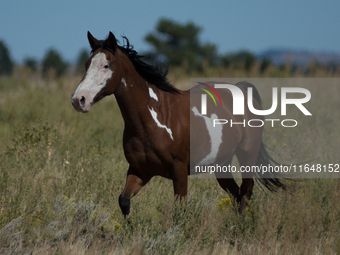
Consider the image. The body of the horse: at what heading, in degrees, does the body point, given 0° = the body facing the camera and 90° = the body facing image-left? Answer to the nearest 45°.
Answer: approximately 45°
